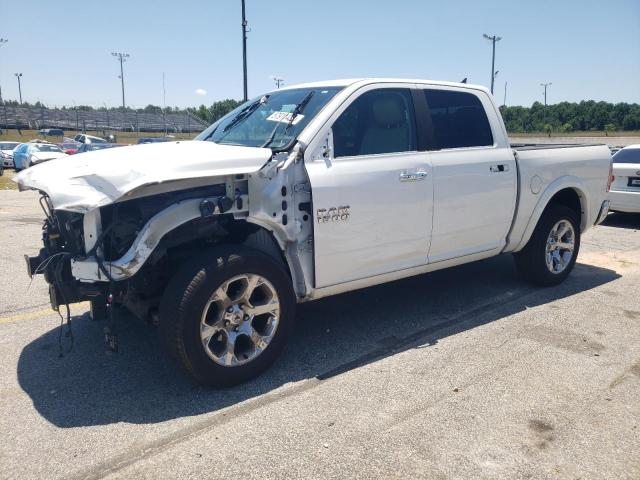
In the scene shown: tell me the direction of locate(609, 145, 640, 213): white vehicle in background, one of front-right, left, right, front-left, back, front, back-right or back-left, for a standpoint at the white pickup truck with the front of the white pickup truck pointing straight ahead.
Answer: back

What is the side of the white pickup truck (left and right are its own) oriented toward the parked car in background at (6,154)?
right

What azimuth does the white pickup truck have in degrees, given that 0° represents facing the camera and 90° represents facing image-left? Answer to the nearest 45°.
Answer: approximately 45°

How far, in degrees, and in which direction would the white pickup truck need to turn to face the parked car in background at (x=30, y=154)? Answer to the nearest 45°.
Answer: approximately 90° to its right
